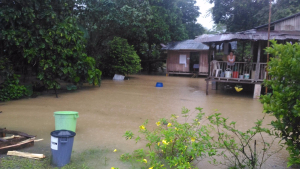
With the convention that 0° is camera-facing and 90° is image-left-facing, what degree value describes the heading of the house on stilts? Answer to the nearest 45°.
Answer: approximately 45°

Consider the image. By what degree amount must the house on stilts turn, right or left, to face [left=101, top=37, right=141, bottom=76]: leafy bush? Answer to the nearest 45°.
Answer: approximately 90° to its right

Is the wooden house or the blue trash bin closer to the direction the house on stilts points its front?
the blue trash bin

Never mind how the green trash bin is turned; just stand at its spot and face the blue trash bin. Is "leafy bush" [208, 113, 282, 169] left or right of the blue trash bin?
left

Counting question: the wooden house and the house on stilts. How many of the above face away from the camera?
0

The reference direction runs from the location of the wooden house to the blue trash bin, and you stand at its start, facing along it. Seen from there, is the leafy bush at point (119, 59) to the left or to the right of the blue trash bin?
right

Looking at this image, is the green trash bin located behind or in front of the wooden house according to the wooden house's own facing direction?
in front

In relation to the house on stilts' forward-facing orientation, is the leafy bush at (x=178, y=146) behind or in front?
in front

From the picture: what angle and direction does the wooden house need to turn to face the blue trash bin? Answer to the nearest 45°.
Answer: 0° — it already faces it

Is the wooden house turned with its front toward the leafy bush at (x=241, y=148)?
yes

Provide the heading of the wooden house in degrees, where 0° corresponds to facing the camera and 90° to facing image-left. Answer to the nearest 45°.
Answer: approximately 0°

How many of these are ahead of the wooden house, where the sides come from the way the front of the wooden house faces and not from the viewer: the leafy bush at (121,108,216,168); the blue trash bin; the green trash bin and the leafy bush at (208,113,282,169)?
4

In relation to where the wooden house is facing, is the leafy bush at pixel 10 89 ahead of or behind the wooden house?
ahead
